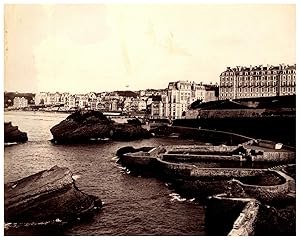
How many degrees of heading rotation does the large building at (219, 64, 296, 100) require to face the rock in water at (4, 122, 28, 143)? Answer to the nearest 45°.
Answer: approximately 45° to its right

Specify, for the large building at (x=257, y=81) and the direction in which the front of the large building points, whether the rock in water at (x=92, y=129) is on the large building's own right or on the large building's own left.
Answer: on the large building's own right

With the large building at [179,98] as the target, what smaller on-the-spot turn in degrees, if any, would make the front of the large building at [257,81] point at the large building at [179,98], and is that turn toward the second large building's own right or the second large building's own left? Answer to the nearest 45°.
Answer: approximately 90° to the second large building's own right

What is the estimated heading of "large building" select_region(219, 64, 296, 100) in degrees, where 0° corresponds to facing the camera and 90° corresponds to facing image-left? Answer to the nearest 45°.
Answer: approximately 0°
